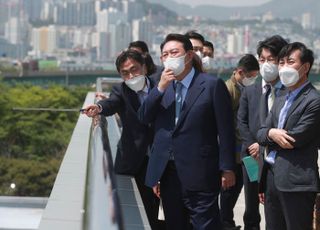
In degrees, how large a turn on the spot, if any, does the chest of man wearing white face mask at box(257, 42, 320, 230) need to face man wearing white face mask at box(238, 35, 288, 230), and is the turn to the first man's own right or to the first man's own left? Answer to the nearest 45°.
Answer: approximately 135° to the first man's own right

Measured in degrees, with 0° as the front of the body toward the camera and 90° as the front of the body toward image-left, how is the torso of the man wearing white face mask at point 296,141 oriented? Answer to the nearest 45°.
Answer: approximately 45°

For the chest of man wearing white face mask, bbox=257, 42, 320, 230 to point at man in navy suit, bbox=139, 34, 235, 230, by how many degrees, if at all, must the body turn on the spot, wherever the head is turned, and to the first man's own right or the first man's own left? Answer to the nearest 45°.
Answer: approximately 45° to the first man's own right

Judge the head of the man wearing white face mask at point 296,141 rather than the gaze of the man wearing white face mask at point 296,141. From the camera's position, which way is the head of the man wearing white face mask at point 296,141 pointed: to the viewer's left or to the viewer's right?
to the viewer's left

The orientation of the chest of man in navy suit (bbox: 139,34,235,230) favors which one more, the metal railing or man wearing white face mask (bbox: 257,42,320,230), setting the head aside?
the metal railing

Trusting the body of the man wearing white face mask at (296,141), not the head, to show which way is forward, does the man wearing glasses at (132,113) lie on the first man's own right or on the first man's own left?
on the first man's own right

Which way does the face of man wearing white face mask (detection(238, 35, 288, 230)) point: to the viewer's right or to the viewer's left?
to the viewer's left

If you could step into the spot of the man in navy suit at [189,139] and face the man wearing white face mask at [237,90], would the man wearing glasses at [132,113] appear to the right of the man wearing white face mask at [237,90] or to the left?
left

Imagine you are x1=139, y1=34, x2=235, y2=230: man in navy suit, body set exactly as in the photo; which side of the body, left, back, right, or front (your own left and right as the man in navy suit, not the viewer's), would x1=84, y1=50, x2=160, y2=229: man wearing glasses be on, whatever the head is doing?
right

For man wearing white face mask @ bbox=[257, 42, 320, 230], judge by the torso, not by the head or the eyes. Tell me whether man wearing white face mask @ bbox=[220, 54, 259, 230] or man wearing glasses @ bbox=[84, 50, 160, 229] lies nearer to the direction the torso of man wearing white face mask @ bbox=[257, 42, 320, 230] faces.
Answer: the man wearing glasses

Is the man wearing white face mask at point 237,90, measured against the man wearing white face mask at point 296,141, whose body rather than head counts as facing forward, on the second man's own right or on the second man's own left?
on the second man's own right

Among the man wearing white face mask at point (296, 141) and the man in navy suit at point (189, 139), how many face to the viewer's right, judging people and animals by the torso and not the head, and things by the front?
0

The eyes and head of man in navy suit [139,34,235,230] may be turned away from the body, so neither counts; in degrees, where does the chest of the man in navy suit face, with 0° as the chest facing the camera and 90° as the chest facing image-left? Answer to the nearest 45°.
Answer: approximately 45°
